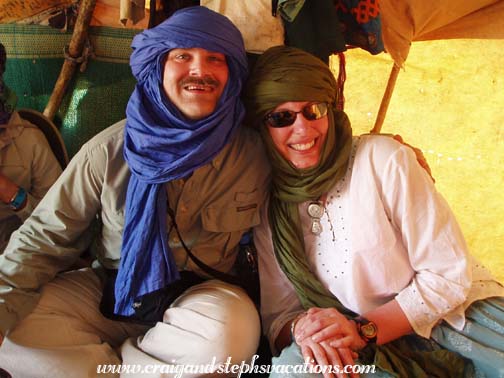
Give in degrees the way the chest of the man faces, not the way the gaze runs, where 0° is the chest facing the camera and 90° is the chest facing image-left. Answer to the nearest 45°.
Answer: approximately 0°

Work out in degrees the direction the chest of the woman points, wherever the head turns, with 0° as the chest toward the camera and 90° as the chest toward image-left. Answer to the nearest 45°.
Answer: approximately 45°

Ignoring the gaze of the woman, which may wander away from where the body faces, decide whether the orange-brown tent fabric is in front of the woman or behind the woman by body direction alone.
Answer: behind

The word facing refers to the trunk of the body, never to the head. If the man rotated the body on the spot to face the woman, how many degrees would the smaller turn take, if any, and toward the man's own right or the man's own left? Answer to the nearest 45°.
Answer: approximately 90° to the man's own left

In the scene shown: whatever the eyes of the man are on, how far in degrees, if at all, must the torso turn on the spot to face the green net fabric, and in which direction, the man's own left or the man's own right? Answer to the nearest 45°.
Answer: approximately 180°

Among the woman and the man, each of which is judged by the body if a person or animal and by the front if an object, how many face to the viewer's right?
0

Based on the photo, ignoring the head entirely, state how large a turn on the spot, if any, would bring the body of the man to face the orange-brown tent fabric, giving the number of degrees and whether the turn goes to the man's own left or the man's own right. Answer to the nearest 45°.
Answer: approximately 135° to the man's own left

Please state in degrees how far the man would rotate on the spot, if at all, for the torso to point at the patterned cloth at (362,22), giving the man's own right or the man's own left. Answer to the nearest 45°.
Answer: approximately 135° to the man's own left

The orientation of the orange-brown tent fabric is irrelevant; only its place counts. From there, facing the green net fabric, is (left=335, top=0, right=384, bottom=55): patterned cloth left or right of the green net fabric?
right

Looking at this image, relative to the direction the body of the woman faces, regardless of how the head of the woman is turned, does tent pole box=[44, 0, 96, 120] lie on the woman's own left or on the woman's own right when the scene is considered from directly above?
on the woman's own right
